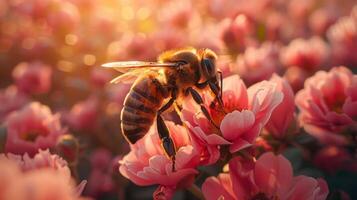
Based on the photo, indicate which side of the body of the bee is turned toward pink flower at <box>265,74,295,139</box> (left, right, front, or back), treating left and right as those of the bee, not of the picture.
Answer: front

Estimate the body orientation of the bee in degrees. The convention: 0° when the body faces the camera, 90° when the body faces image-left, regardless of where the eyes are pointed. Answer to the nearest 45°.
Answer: approximately 270°

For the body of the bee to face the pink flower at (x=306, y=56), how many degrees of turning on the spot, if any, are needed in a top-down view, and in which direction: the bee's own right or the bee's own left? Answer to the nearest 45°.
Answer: approximately 45° to the bee's own left

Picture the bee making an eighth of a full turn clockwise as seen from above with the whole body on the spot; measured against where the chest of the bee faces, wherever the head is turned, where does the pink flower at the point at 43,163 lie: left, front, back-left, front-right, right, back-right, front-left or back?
right

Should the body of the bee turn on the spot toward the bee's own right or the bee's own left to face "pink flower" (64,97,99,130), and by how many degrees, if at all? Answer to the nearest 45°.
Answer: approximately 135° to the bee's own left

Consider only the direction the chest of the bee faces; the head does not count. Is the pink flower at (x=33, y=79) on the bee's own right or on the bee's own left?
on the bee's own left

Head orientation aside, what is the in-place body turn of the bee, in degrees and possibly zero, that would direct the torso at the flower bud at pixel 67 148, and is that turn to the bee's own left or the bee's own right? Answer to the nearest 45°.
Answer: approximately 180°

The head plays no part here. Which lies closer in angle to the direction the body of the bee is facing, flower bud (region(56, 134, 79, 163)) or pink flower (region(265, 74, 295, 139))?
the pink flower
